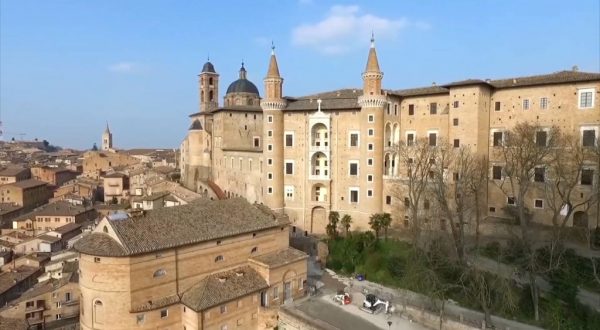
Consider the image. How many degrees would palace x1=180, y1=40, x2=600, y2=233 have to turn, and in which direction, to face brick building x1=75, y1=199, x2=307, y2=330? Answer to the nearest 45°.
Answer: approximately 45° to its right

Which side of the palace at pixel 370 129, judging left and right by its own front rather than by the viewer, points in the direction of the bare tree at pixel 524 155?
left

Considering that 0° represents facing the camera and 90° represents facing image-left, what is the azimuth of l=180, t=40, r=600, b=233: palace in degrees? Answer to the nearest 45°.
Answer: approximately 0°

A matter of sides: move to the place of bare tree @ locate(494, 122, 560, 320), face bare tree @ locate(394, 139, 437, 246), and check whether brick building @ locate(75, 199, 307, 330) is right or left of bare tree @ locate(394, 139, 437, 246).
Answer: left
